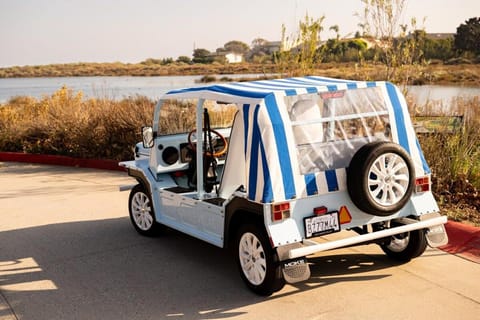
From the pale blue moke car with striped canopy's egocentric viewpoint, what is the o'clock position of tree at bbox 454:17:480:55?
The tree is roughly at 2 o'clock from the pale blue moke car with striped canopy.

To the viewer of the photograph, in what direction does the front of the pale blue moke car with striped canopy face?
facing away from the viewer and to the left of the viewer
